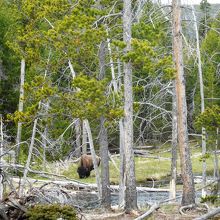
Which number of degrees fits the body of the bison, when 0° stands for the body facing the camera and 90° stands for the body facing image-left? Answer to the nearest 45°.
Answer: approximately 45°
